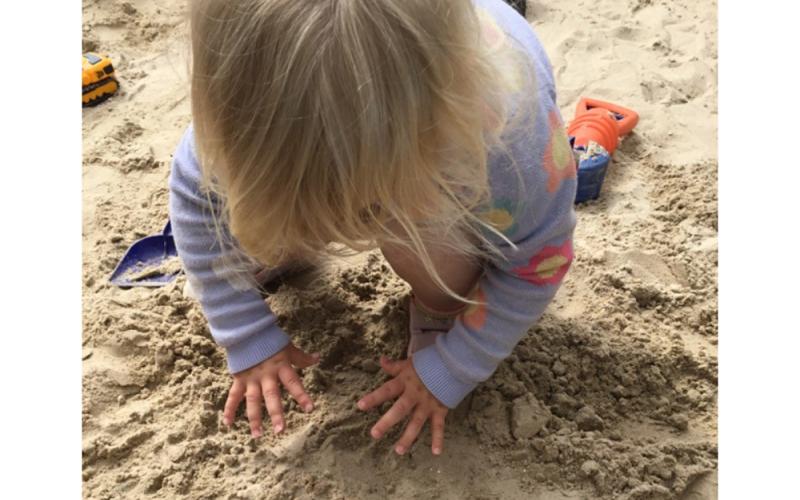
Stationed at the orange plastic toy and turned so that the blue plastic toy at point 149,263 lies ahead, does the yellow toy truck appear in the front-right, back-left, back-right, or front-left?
front-right

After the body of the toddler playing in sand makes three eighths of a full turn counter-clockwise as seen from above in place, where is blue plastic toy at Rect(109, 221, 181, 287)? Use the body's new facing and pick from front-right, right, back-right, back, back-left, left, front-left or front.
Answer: left

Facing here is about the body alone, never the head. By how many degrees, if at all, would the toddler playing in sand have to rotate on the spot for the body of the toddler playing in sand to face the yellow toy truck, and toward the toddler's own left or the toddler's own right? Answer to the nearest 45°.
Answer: approximately 135° to the toddler's own right

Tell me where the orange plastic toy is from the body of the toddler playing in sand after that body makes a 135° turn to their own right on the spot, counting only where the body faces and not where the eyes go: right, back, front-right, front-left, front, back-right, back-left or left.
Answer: right

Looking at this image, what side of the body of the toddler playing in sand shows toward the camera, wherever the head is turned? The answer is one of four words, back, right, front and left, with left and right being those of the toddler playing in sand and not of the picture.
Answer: front

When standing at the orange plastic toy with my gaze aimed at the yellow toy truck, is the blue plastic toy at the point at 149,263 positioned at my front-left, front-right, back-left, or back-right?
front-left
